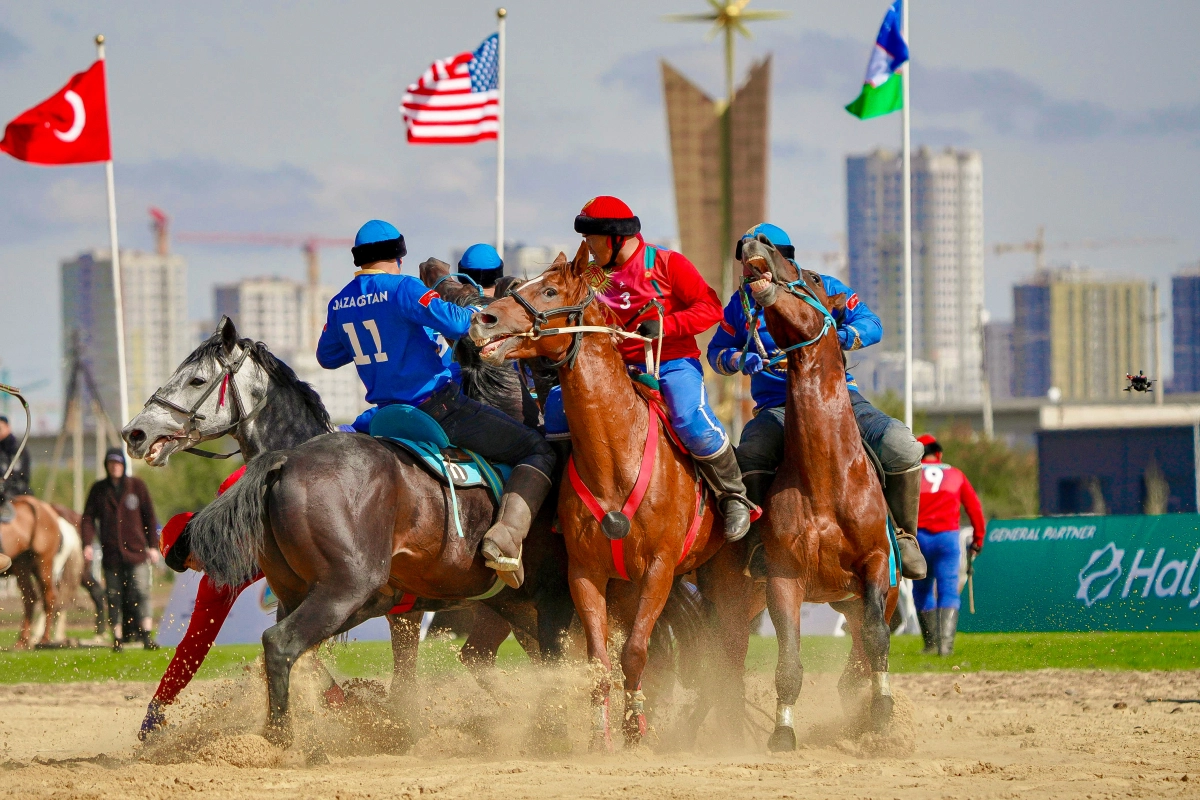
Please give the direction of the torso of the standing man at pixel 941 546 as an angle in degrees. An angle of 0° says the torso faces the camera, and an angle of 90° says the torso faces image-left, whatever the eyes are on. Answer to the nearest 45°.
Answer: approximately 180°

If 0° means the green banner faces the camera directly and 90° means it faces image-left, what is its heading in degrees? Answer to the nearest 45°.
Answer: approximately 0°

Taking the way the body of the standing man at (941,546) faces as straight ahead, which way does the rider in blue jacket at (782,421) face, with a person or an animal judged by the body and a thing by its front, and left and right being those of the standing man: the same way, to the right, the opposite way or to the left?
the opposite way

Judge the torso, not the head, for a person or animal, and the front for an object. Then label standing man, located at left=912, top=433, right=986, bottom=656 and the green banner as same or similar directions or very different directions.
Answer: very different directions

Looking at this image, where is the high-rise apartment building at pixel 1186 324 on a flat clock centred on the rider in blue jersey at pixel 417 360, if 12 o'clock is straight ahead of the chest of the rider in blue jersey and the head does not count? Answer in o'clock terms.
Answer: The high-rise apartment building is roughly at 12 o'clock from the rider in blue jersey.

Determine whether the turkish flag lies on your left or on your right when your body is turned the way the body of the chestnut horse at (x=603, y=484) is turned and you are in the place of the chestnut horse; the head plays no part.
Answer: on your right

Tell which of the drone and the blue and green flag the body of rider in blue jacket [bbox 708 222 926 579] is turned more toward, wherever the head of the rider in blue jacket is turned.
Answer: the drone
